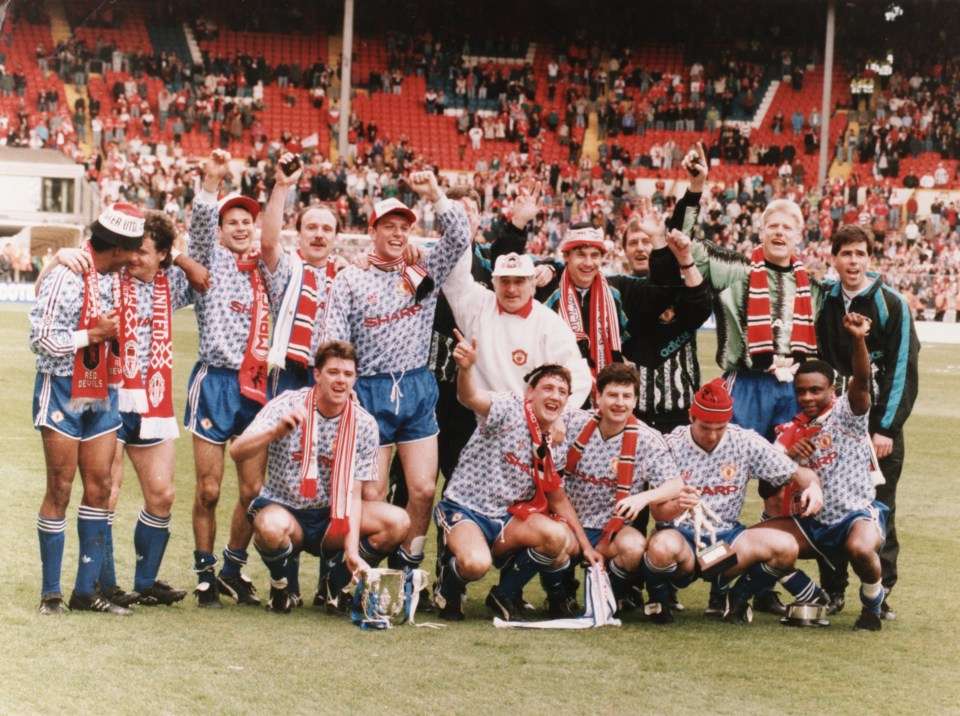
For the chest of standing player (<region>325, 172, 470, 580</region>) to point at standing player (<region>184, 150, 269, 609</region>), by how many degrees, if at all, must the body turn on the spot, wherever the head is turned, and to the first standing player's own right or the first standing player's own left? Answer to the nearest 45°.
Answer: approximately 90° to the first standing player's own right

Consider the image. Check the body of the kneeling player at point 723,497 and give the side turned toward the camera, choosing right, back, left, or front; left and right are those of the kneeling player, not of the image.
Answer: front

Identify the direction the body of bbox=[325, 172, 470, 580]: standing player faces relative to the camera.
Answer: toward the camera

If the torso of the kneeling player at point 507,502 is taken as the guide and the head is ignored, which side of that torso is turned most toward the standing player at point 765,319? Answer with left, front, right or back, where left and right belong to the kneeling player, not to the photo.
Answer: left

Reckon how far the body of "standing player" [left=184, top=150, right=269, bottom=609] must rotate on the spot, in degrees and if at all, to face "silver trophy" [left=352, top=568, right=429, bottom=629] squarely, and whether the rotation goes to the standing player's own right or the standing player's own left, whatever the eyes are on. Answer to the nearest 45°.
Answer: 0° — they already face it

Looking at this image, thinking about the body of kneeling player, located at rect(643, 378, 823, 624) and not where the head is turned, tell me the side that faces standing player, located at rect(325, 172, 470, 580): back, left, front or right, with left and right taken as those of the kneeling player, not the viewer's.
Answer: right

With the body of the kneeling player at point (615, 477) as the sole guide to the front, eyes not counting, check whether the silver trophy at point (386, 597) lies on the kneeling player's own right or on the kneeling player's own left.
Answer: on the kneeling player's own right

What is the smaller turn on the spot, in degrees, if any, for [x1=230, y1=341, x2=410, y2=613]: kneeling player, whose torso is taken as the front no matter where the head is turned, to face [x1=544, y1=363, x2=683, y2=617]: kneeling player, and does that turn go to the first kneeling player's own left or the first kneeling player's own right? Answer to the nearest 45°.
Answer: approximately 90° to the first kneeling player's own left

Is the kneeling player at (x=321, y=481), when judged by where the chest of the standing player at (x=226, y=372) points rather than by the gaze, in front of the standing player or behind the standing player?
in front
